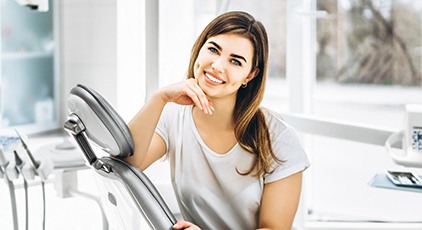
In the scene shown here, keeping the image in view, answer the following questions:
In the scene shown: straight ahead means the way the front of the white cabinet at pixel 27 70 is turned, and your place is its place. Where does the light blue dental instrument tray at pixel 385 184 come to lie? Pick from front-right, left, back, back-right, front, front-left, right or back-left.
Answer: front-left

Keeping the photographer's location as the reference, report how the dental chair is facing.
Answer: facing away from the viewer and to the right of the viewer

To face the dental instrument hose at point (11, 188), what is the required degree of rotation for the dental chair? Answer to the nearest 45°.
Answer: approximately 90° to its left

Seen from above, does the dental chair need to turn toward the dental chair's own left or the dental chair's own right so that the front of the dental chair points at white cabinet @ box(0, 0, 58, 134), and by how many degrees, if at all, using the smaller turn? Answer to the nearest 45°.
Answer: approximately 45° to the dental chair's own left

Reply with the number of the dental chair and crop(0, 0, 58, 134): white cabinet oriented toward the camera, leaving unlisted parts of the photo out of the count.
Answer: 1

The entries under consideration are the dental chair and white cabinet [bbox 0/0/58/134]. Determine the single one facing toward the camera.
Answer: the white cabinet

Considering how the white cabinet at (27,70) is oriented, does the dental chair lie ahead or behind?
ahead

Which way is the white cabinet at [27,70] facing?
toward the camera
